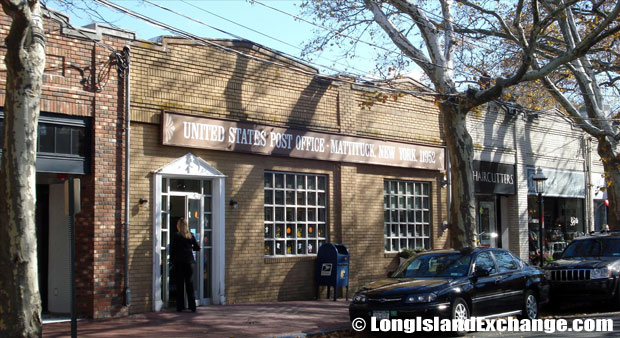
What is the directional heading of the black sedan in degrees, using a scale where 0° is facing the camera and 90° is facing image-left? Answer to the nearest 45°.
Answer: approximately 45°

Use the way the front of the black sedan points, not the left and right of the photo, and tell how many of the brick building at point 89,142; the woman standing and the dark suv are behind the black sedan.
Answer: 1

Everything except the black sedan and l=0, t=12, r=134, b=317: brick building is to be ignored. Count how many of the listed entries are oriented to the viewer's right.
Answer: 0

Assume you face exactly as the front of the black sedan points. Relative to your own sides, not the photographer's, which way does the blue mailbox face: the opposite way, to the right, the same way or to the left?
to the left

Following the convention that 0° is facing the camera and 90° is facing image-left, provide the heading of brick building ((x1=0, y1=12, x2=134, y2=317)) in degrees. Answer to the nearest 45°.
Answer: approximately 0°

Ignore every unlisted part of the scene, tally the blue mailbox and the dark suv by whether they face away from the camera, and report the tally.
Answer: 0

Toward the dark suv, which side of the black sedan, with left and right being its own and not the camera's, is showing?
back

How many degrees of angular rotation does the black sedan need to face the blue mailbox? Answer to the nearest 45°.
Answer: approximately 90° to its right

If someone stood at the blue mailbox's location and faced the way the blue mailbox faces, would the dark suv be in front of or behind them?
in front

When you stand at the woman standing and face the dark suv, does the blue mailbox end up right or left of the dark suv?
left

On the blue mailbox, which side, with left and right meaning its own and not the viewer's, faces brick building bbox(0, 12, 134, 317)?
right

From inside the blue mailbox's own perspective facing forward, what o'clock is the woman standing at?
The woman standing is roughly at 3 o'clock from the blue mailbox.

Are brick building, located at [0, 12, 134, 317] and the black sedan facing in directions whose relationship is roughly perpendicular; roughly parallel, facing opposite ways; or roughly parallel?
roughly perpendicular

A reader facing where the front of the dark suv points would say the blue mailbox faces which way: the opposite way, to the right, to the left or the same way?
to the left
